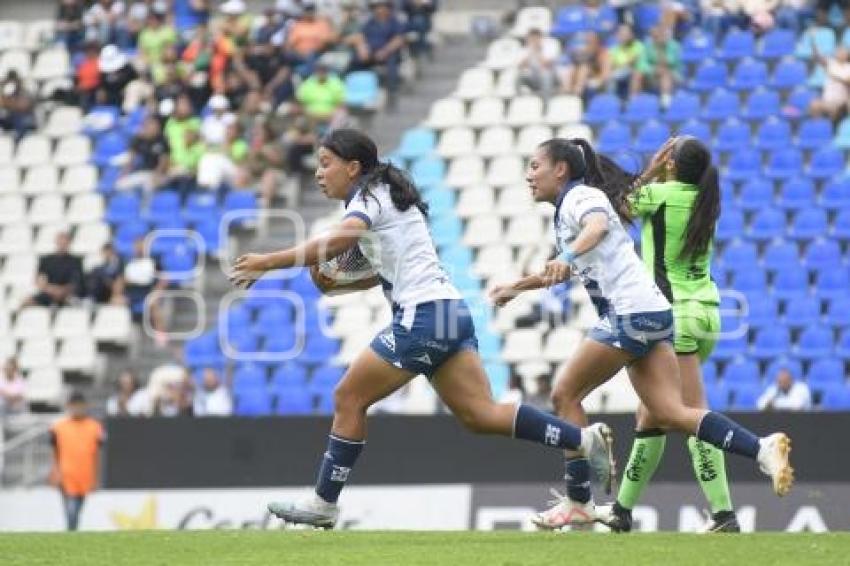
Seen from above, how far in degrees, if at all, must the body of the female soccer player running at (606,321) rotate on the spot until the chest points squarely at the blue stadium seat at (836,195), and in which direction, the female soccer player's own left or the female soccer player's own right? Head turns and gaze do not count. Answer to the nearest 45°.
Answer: approximately 90° to the female soccer player's own right

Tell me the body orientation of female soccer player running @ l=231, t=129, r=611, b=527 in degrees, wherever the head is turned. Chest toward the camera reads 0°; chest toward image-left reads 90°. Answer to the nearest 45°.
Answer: approximately 90°

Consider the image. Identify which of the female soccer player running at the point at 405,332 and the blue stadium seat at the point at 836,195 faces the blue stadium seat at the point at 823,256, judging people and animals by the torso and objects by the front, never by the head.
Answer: the blue stadium seat at the point at 836,195

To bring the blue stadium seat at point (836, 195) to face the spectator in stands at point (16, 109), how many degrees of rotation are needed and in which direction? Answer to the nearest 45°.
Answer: approximately 90° to its right

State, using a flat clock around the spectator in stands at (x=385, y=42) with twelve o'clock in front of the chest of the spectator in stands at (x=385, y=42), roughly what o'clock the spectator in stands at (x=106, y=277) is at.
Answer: the spectator in stands at (x=106, y=277) is roughly at 2 o'clock from the spectator in stands at (x=385, y=42).

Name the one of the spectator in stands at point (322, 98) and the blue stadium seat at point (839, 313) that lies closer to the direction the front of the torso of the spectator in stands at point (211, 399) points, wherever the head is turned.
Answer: the blue stadium seat

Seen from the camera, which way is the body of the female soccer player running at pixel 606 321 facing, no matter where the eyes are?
to the viewer's left

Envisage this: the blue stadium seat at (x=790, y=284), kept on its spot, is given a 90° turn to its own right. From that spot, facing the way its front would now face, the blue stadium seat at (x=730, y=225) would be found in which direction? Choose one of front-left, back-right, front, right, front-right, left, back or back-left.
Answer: front-right

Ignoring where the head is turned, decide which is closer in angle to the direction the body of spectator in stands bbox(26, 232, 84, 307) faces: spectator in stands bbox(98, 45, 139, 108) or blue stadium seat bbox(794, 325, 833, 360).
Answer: the blue stadium seat
